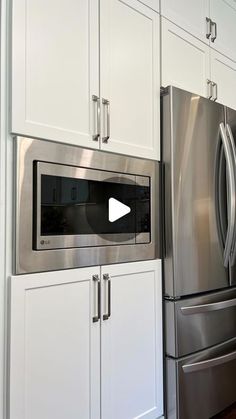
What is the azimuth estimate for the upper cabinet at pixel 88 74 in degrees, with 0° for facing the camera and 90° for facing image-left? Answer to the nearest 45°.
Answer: approximately 315°

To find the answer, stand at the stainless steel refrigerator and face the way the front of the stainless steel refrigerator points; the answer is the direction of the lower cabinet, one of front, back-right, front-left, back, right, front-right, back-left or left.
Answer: right

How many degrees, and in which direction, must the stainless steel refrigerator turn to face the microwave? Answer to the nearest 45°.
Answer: approximately 90° to its right

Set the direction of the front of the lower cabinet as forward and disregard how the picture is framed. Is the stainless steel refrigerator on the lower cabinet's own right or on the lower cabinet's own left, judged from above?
on the lower cabinet's own left

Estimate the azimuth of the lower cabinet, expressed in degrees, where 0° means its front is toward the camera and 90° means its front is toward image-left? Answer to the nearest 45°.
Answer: approximately 315°

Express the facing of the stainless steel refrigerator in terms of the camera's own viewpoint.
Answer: facing the viewer and to the right of the viewer

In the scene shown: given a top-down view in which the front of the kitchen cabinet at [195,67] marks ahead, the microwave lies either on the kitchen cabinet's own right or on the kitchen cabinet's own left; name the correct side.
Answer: on the kitchen cabinet's own right

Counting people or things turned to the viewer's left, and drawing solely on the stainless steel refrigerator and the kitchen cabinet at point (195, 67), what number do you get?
0

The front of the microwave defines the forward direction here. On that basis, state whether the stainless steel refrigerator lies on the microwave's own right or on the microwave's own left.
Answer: on the microwave's own left
